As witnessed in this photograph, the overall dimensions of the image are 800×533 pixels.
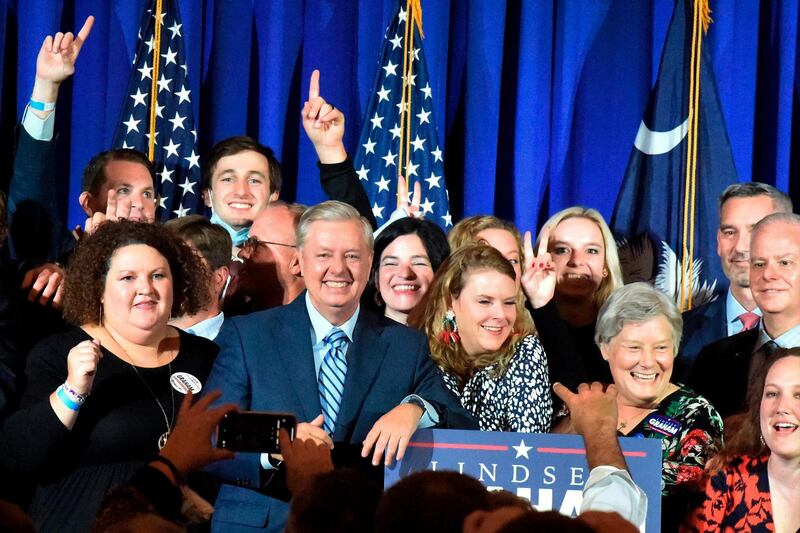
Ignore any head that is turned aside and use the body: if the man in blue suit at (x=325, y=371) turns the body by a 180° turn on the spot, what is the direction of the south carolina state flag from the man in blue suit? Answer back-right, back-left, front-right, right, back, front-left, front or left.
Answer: front-right

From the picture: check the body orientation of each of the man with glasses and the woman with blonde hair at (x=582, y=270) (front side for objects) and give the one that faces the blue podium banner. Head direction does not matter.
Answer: the woman with blonde hair

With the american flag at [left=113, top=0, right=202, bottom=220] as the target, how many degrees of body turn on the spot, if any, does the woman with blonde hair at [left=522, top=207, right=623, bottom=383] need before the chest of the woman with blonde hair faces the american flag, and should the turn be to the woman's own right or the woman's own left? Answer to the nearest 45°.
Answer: approximately 90° to the woman's own right

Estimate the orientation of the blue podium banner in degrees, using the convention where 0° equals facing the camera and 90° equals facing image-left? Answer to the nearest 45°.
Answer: approximately 0°

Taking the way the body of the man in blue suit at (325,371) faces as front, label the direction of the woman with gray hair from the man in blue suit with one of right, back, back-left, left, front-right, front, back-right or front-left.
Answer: left

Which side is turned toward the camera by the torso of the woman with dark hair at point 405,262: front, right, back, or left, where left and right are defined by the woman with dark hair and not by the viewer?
front

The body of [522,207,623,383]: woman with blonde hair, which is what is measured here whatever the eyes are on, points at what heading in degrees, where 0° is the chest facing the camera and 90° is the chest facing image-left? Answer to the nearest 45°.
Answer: approximately 0°

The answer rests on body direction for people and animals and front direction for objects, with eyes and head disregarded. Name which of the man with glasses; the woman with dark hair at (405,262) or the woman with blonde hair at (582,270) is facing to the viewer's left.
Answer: the man with glasses

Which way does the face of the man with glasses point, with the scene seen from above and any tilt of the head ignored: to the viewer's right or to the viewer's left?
to the viewer's left

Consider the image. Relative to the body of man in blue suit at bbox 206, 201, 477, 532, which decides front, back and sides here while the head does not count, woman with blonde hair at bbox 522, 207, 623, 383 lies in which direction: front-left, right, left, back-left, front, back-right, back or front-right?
back-left

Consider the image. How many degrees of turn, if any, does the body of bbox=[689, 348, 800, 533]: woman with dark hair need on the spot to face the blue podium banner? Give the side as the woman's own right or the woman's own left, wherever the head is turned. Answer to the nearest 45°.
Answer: approximately 90° to the woman's own right

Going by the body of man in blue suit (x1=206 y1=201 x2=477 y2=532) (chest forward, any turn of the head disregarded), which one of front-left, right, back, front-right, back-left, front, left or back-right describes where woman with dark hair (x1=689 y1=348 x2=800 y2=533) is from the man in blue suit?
left
